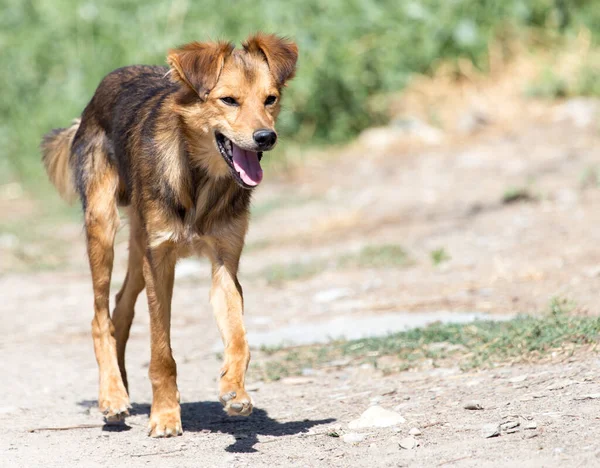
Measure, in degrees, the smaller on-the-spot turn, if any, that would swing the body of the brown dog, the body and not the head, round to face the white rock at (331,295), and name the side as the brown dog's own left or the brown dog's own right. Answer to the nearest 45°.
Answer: approximately 135° to the brown dog's own left

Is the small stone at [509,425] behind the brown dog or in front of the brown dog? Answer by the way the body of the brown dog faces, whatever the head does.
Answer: in front

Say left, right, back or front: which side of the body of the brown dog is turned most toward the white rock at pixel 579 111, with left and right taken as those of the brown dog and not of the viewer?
left

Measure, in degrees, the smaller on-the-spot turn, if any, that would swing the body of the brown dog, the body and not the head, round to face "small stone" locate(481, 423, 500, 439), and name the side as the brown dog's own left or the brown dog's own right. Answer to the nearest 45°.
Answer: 0° — it already faces it

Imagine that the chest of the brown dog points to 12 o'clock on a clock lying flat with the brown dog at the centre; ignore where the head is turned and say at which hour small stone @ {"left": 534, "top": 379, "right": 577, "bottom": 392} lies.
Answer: The small stone is roughly at 9 o'clock from the brown dog.

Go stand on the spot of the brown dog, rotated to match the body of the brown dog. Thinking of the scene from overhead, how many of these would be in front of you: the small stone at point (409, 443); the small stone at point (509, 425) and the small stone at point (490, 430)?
3

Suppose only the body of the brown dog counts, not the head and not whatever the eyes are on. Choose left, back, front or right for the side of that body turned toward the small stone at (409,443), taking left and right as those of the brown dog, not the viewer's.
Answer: front

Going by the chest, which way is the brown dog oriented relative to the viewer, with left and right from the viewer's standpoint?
facing the viewer and to the right of the viewer

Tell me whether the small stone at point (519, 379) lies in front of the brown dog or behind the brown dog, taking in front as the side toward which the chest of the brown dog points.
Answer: in front
